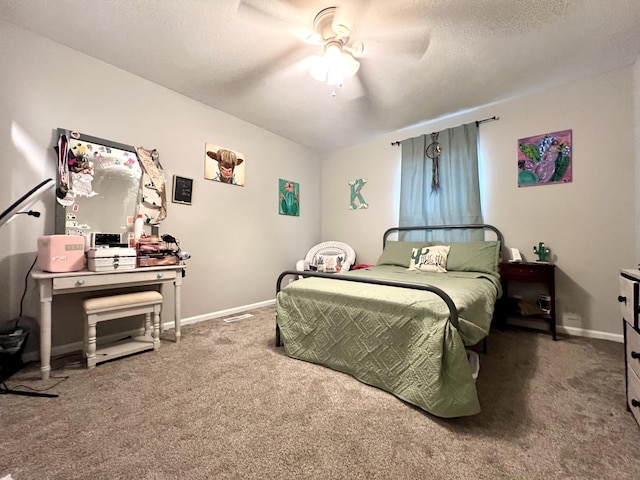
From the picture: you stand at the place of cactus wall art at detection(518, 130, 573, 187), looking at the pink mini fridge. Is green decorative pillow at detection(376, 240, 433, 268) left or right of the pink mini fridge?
right

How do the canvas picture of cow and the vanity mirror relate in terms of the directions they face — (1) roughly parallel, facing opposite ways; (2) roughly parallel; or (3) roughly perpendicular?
roughly parallel

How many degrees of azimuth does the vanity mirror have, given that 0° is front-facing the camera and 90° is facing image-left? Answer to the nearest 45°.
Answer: approximately 315°

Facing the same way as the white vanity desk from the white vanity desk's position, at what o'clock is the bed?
The bed is roughly at 10 o'clock from the white vanity desk.

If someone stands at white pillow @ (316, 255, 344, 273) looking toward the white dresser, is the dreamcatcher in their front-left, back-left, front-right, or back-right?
front-left

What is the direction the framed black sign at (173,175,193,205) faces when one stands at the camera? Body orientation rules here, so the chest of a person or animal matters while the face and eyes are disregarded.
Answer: facing the viewer and to the right of the viewer

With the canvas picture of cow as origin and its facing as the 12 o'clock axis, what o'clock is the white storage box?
The white storage box is roughly at 3 o'clock from the canvas picture of cow.

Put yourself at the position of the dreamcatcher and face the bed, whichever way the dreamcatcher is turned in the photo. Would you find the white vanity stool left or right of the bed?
right

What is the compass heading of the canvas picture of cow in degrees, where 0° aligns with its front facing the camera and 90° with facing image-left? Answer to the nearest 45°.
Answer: approximately 315°

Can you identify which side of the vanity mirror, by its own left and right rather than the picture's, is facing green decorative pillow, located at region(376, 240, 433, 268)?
front

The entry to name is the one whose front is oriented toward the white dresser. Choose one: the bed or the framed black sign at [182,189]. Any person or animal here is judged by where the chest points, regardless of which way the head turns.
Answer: the framed black sign

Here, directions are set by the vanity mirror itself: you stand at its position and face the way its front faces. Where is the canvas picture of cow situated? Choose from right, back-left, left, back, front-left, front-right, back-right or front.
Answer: front-left

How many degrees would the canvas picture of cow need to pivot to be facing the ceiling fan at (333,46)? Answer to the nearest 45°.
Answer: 0° — it already faces it

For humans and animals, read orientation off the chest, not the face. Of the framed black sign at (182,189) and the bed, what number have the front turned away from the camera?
0

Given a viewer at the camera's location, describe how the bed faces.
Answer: facing the viewer and to the left of the viewer

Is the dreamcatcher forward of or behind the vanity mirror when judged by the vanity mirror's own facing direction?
forward

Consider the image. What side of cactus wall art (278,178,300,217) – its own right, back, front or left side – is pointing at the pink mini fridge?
right
